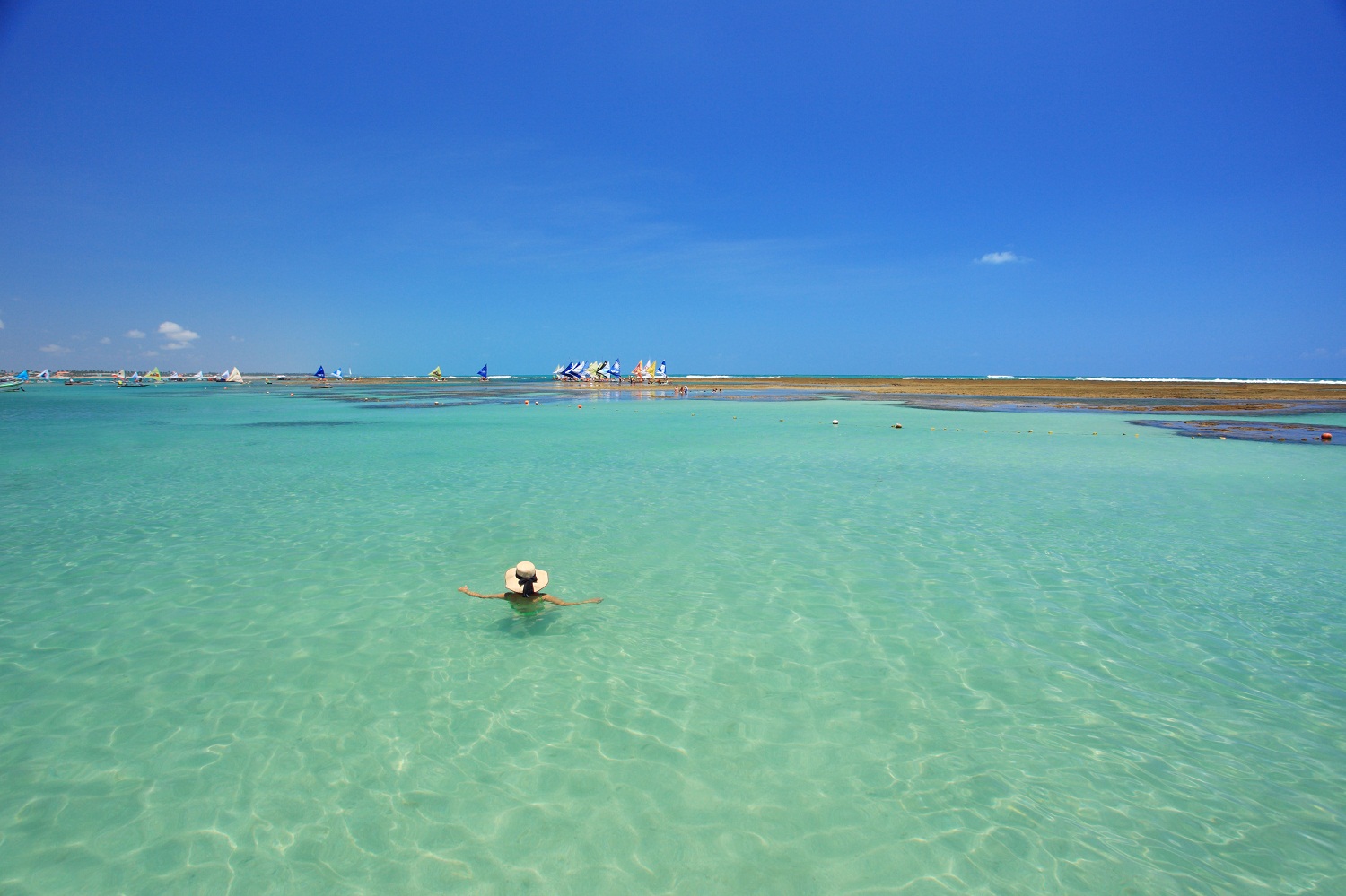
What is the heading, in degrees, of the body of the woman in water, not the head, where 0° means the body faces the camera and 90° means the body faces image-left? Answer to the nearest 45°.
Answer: approximately 180°

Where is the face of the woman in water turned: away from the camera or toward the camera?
away from the camera
